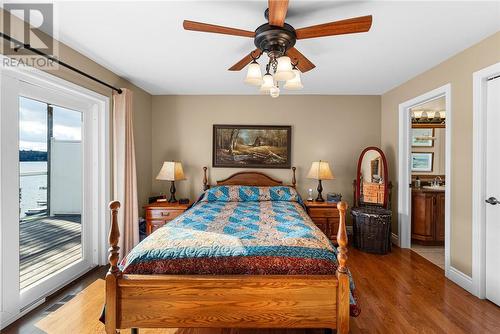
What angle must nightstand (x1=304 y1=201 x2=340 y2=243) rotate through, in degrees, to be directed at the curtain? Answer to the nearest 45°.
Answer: approximately 45° to its right

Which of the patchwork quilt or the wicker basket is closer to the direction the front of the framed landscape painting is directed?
the patchwork quilt

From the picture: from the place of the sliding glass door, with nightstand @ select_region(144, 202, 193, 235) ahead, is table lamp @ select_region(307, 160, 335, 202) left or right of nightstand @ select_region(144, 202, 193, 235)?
right

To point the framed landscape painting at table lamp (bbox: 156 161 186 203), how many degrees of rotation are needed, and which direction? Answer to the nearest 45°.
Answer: approximately 90° to its right

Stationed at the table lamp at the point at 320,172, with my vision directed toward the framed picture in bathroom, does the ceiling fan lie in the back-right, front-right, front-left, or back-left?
back-right

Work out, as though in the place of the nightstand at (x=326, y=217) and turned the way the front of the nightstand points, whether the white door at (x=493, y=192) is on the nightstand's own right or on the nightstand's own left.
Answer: on the nightstand's own left

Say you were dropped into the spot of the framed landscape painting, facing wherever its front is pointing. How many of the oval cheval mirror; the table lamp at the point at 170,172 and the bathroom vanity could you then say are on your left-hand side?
2

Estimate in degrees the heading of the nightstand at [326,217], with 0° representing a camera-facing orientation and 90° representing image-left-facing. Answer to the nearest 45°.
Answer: approximately 0°

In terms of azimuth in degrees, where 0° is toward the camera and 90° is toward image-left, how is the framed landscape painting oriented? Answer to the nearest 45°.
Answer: approximately 0°
